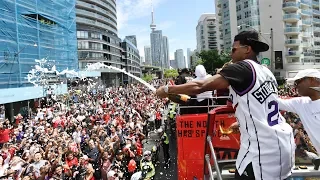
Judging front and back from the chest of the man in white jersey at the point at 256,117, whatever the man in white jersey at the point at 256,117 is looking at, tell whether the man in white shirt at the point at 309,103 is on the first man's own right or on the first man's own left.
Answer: on the first man's own right

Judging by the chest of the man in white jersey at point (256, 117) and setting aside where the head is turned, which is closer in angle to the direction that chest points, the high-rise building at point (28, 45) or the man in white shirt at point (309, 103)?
the high-rise building

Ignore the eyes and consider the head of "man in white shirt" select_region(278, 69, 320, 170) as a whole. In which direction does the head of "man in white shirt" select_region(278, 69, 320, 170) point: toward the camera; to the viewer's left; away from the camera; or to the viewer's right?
to the viewer's left

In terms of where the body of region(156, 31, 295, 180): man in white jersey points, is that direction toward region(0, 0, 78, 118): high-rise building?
yes

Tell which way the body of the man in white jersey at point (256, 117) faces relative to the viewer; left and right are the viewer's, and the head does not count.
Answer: facing away from the viewer and to the left of the viewer

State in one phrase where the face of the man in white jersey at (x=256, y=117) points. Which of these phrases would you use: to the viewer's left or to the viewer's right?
to the viewer's left
